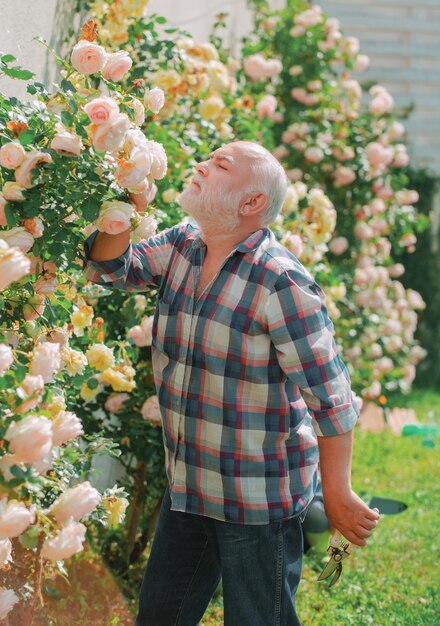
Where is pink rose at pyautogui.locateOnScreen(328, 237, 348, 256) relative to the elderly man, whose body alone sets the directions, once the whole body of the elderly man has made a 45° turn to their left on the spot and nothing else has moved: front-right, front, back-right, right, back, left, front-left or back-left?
back

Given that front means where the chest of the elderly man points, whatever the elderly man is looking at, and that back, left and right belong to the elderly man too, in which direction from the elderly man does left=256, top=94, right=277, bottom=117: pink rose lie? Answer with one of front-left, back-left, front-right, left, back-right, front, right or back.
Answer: back-right

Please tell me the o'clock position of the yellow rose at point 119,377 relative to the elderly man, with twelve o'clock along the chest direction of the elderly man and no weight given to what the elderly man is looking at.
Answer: The yellow rose is roughly at 3 o'clock from the elderly man.

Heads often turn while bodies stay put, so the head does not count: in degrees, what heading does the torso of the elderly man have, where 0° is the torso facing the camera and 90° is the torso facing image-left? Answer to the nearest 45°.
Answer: approximately 45°

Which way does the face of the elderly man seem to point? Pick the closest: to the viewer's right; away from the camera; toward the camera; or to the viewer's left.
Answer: to the viewer's left

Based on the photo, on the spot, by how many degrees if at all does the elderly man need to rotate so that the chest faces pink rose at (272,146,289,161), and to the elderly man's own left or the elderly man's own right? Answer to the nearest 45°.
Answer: approximately 135° to the elderly man's own right
